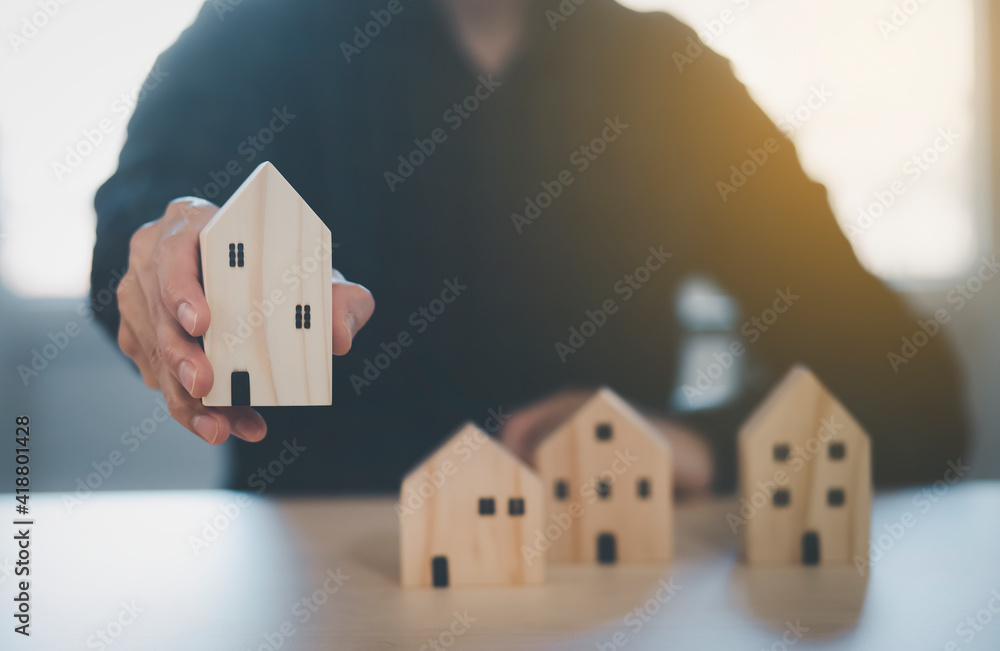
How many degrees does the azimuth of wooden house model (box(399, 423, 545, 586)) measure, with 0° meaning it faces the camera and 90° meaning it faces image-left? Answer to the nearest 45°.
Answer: approximately 0°

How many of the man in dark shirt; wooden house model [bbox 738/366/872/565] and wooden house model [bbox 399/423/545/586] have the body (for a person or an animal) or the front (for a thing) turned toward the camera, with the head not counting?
3

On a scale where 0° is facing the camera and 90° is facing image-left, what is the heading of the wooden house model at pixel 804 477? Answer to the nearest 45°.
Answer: approximately 0°

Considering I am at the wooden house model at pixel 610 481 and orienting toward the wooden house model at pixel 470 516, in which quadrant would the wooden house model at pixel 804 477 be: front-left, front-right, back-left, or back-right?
back-left
